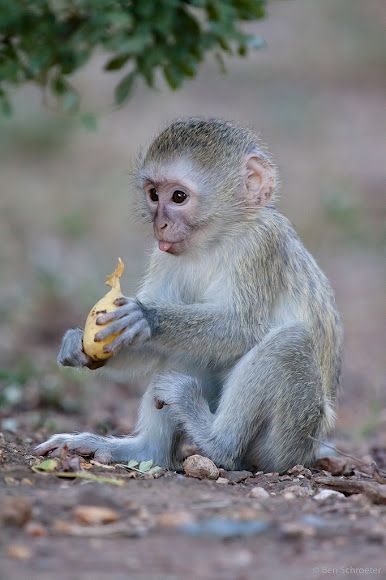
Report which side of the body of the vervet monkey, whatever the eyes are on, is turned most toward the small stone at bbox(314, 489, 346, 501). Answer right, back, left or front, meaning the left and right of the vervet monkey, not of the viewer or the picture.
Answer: left

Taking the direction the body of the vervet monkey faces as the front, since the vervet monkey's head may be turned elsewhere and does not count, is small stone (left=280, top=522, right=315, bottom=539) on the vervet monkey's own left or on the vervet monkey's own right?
on the vervet monkey's own left

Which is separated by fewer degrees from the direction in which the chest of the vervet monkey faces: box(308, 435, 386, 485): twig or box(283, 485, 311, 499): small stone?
the small stone

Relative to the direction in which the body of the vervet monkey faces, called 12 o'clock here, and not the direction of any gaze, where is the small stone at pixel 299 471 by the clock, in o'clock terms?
The small stone is roughly at 8 o'clock from the vervet monkey.

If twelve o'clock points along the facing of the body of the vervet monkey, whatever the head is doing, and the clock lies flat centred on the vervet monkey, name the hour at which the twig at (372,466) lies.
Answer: The twig is roughly at 8 o'clock from the vervet monkey.

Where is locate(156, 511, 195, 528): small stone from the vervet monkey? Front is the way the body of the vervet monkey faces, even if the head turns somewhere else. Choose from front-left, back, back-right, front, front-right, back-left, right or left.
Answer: front-left

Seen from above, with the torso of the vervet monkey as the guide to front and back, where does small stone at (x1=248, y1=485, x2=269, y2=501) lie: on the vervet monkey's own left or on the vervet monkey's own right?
on the vervet monkey's own left

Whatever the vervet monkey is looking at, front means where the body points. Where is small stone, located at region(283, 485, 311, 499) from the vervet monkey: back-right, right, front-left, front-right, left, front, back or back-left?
left

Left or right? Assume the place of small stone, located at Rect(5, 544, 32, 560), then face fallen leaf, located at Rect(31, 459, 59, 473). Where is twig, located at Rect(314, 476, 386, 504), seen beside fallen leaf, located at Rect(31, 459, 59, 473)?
right

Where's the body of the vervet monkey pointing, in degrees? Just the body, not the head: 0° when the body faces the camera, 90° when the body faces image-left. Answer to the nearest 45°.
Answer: approximately 45°
